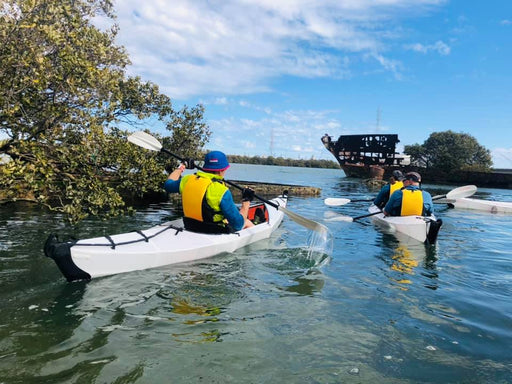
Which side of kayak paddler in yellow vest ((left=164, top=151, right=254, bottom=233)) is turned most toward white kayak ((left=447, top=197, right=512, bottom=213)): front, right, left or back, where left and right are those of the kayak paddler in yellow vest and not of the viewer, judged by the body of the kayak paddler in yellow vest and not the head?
front

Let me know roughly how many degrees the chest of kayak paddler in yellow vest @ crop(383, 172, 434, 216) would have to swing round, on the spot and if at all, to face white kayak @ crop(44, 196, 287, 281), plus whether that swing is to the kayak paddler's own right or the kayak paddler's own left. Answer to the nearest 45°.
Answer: approximately 135° to the kayak paddler's own left

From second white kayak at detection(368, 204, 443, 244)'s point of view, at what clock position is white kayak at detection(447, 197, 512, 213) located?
The white kayak is roughly at 2 o'clock from the second white kayak.

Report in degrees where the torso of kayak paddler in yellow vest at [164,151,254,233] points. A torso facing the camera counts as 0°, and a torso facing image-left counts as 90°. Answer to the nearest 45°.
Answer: approximately 225°

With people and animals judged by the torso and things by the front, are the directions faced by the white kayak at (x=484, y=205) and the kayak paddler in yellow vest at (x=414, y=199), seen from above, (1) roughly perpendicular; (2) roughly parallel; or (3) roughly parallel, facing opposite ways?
roughly perpendicular

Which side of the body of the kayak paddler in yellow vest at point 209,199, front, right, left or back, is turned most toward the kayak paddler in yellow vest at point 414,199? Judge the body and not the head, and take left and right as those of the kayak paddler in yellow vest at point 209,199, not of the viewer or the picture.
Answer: front

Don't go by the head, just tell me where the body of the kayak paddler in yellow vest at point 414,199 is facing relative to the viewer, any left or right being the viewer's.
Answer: facing away from the viewer

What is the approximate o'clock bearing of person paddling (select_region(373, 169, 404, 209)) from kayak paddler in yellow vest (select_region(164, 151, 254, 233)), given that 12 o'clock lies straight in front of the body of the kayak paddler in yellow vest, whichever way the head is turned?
The person paddling is roughly at 12 o'clock from the kayak paddler in yellow vest.

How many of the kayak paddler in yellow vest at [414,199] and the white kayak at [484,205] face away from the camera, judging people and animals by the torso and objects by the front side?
1
